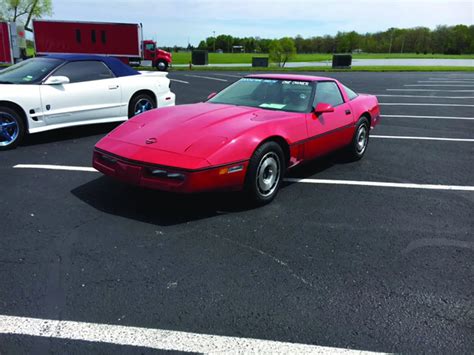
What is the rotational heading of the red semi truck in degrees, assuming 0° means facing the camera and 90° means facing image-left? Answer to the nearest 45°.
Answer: approximately 270°

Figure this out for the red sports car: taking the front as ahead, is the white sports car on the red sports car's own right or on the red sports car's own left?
on the red sports car's own right

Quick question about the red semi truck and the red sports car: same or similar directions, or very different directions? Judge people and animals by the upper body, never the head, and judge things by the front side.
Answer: very different directions

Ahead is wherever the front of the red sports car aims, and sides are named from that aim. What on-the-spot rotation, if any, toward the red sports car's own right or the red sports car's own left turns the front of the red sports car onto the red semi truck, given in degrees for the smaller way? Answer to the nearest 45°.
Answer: approximately 135° to the red sports car's own right

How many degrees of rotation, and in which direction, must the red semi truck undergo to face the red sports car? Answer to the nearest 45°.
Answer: approximately 90° to its right

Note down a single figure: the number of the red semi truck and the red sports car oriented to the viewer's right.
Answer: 1

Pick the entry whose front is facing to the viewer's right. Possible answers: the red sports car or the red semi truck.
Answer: the red semi truck

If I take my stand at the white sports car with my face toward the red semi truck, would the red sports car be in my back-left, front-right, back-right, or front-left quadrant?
back-right

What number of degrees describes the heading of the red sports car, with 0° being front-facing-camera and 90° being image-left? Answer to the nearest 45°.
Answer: approximately 45°

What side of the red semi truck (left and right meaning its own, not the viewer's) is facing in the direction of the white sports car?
right
